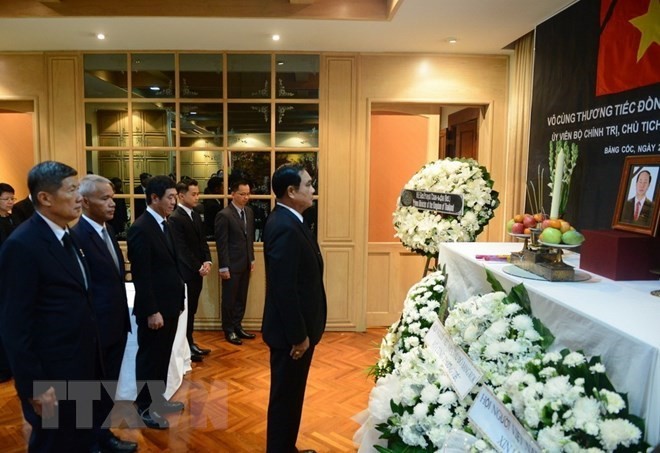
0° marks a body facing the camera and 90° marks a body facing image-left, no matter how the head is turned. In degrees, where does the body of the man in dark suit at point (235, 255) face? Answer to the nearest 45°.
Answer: approximately 315°

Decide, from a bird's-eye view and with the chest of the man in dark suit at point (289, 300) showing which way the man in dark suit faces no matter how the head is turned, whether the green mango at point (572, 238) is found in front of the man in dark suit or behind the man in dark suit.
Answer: in front

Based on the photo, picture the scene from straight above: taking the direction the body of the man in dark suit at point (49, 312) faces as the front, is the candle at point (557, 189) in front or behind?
in front

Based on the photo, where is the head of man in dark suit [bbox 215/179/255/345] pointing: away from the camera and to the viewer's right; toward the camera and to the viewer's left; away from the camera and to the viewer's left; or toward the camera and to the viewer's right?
toward the camera and to the viewer's right

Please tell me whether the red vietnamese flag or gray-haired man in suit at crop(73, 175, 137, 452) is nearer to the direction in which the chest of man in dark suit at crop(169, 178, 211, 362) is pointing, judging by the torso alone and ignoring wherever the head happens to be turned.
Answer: the red vietnamese flag

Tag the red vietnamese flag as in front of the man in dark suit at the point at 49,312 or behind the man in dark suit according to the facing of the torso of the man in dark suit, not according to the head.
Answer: in front

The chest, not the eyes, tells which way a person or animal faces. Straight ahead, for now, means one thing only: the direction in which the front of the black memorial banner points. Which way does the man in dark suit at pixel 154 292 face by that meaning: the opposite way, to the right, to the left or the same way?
the opposite way

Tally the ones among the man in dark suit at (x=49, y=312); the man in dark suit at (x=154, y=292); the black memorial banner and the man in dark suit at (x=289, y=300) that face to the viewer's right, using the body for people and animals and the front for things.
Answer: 3

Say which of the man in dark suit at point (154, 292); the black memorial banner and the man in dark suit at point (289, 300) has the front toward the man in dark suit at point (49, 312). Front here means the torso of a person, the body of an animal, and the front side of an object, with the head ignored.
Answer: the black memorial banner

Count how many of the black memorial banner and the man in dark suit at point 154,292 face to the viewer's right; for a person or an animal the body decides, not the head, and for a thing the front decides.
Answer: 1

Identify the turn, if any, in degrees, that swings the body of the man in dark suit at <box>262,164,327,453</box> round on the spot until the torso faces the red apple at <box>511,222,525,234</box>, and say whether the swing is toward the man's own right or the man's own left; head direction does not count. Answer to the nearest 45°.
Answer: approximately 45° to the man's own right

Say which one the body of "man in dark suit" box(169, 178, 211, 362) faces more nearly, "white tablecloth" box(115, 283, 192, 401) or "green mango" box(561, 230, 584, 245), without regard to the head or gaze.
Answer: the green mango

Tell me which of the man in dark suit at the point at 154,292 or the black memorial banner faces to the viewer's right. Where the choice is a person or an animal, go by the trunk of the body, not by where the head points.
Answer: the man in dark suit

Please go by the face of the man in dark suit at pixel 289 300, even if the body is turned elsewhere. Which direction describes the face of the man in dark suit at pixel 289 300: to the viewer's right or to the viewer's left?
to the viewer's right
